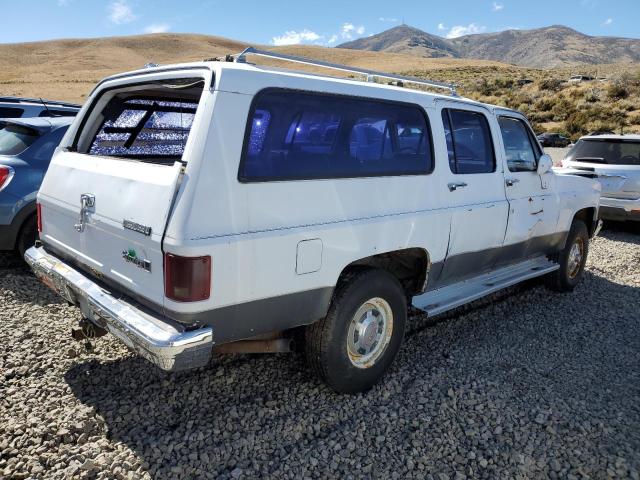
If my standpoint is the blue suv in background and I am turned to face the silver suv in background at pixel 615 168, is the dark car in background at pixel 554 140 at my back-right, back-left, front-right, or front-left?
front-left

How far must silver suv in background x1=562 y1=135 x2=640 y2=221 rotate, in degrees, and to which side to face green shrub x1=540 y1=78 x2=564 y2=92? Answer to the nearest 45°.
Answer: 0° — it already faces it

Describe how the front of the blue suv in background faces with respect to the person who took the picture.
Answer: facing away from the viewer and to the right of the viewer

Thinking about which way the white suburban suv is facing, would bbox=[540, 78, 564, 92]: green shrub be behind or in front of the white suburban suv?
in front

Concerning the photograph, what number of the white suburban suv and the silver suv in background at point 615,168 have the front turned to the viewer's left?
0

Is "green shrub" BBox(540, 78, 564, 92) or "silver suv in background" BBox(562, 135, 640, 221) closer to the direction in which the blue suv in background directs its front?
the green shrub

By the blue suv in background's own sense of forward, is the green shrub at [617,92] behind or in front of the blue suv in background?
in front

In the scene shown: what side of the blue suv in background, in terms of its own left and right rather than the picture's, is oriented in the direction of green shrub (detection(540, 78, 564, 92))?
front

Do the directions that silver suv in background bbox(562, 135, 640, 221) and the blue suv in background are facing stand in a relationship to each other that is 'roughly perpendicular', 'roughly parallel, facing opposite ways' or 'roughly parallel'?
roughly parallel

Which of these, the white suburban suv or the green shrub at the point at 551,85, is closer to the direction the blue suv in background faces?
the green shrub

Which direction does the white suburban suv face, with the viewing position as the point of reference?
facing away from the viewer and to the right of the viewer

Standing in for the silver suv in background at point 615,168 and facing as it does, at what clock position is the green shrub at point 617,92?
The green shrub is roughly at 12 o'clock from the silver suv in background.

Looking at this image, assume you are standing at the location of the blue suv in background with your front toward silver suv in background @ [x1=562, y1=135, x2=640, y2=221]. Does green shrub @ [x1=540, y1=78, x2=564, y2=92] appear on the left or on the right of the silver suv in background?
left

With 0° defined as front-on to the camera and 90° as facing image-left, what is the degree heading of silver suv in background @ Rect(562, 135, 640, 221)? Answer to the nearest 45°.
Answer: approximately 180°

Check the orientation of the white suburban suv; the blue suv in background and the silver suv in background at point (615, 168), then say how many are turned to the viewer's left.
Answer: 0

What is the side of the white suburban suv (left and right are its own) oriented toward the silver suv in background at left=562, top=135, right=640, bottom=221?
front

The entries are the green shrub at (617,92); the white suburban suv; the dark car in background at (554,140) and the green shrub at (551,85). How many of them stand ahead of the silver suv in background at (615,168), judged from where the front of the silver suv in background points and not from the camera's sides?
3
